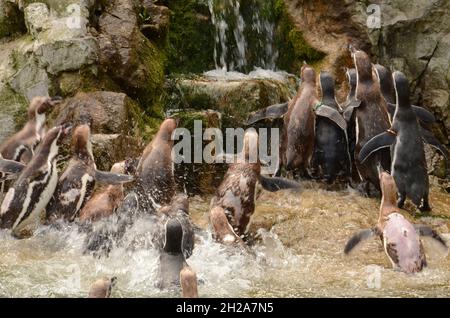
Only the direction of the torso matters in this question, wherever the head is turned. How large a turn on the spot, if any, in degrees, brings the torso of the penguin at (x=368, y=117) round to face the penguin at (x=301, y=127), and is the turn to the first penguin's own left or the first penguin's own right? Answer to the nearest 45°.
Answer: approximately 45° to the first penguin's own left

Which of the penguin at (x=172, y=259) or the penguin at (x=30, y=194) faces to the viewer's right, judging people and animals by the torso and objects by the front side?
the penguin at (x=30, y=194)

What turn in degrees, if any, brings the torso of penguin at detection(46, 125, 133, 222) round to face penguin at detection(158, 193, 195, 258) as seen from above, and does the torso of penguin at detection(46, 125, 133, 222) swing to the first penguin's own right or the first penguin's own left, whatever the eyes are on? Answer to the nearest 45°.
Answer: approximately 90° to the first penguin's own right

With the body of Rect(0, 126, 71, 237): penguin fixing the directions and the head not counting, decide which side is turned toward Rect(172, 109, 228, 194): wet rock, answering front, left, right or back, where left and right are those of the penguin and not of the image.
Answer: front

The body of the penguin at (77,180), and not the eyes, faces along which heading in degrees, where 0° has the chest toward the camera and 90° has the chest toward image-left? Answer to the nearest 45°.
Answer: approximately 225°

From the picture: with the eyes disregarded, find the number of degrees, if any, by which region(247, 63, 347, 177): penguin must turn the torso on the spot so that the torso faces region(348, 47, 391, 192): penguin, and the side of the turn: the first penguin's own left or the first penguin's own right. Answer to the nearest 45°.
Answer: approximately 90° to the first penguin's own right

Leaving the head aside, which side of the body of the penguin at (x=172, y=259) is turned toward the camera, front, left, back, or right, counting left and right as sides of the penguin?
back

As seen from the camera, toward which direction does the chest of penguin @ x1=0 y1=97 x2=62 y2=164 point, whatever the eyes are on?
to the viewer's right

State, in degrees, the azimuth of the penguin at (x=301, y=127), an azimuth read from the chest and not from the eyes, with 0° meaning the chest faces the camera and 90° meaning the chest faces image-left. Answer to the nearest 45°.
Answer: approximately 180°

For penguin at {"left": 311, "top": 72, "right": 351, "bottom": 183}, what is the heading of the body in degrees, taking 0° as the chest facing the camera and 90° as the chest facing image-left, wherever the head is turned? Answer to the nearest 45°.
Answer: approximately 180°

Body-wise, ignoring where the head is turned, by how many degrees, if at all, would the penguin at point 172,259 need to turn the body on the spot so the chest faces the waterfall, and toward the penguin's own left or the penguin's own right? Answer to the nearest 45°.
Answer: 0° — it already faces it

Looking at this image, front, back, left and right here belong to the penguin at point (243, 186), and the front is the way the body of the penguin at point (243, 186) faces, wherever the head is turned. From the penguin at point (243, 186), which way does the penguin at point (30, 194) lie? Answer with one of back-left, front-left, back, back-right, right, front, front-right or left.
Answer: left

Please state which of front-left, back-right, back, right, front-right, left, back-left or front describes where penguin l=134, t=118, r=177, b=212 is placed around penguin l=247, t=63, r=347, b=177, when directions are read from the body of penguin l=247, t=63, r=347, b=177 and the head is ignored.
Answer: back-left

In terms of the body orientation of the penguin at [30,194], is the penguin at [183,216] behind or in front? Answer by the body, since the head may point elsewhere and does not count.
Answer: in front

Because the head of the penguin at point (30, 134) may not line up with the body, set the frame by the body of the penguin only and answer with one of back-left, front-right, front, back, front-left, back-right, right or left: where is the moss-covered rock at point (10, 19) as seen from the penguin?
left
